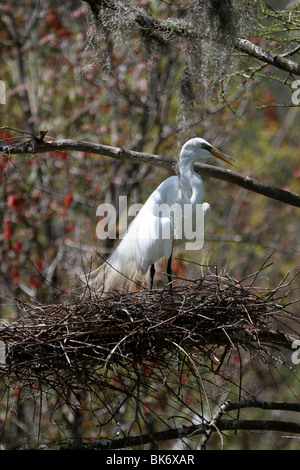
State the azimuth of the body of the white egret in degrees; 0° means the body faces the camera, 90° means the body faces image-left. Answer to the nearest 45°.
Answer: approximately 270°
